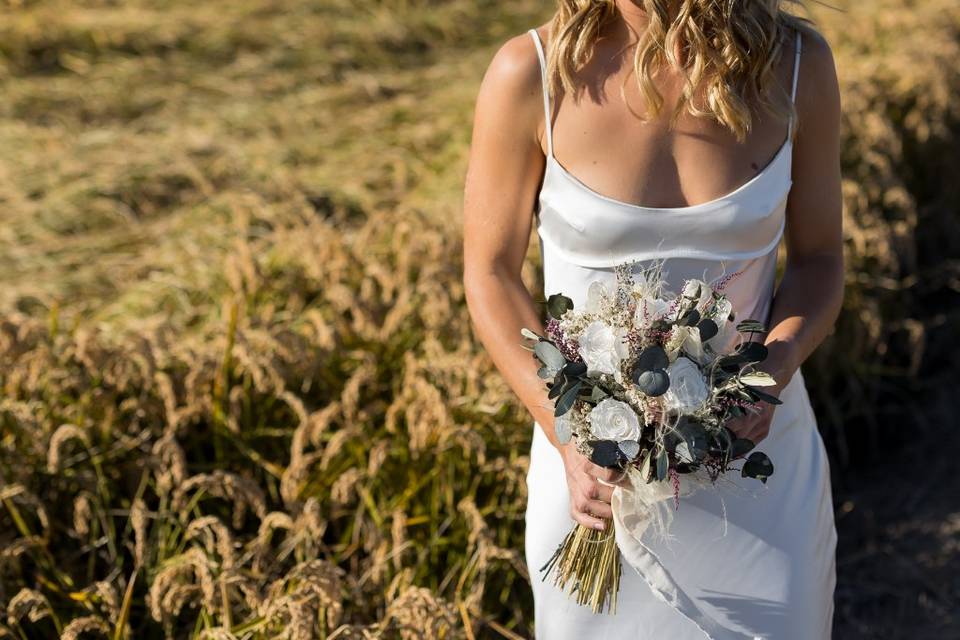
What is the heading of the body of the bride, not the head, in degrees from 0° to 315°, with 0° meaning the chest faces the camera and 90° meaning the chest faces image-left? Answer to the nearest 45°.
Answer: approximately 0°
